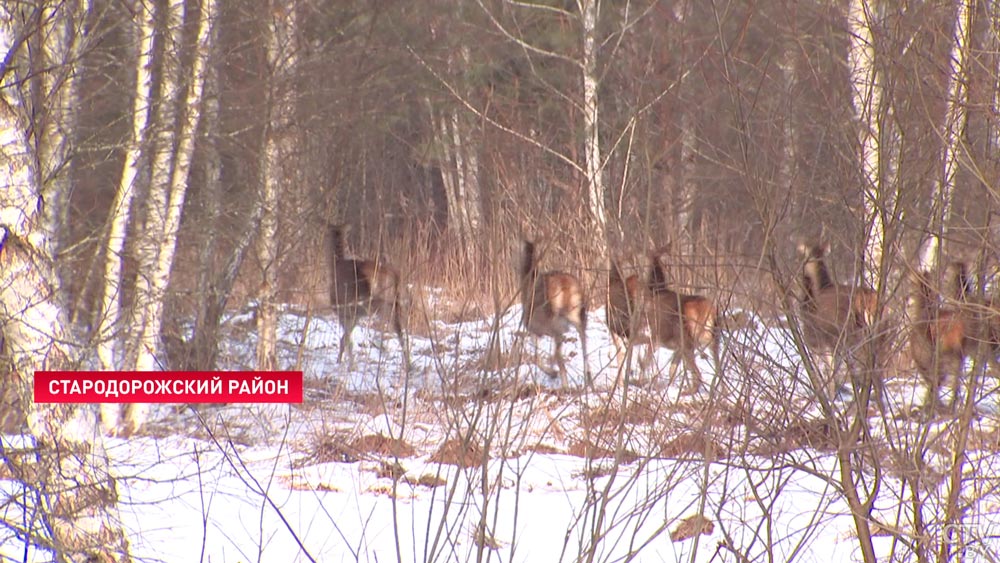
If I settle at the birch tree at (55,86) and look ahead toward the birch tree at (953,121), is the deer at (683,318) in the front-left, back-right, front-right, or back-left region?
front-left

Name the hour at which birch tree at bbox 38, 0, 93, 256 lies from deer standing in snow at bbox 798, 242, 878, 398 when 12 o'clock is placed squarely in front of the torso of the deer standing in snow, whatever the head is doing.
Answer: The birch tree is roughly at 11 o'clock from the deer standing in snow.

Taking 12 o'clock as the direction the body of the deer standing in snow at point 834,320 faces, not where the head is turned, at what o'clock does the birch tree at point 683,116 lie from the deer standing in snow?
The birch tree is roughly at 12 o'clock from the deer standing in snow.

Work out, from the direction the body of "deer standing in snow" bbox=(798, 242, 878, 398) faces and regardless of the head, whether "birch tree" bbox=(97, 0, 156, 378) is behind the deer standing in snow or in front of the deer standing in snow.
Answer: in front

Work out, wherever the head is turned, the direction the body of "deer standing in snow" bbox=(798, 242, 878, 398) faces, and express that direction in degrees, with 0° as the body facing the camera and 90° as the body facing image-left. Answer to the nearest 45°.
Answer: approximately 135°

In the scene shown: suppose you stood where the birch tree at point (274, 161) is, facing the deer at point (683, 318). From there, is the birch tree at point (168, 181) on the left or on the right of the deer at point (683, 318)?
right

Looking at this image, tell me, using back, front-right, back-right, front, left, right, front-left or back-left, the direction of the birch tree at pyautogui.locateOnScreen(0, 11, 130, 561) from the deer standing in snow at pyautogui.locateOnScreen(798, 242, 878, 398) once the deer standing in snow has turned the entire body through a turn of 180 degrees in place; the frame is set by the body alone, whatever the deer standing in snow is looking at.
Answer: back-right
